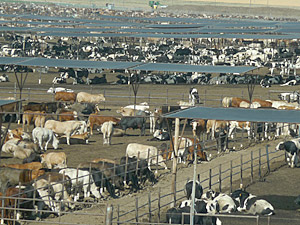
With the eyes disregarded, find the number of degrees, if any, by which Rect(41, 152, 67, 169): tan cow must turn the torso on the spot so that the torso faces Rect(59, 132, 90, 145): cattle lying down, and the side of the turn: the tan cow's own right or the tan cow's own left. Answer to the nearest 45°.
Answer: approximately 90° to the tan cow's own right

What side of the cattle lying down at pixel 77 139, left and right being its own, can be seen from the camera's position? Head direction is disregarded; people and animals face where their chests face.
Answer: right

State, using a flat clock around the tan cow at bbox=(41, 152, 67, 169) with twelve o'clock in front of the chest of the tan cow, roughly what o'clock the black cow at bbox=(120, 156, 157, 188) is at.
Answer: The black cow is roughly at 7 o'clock from the tan cow.

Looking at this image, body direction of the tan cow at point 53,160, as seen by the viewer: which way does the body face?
to the viewer's left

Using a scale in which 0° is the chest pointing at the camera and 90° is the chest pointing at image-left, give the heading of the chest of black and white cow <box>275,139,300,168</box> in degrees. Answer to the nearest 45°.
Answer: approximately 45°
